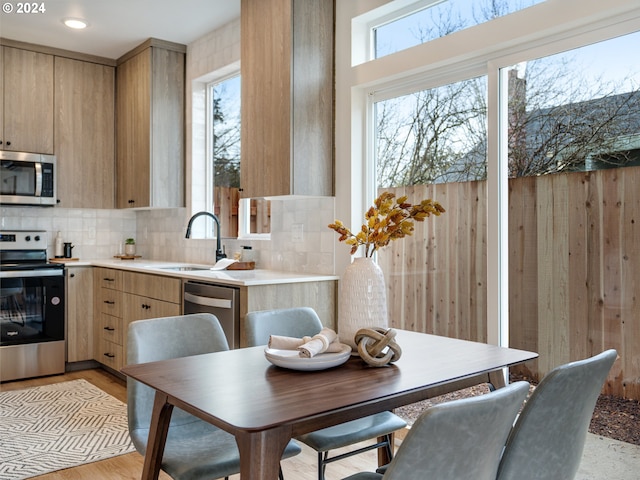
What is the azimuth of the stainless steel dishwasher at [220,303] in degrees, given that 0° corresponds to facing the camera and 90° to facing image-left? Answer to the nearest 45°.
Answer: approximately 45°

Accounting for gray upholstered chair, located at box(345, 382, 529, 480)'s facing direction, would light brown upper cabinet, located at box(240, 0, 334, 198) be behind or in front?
in front

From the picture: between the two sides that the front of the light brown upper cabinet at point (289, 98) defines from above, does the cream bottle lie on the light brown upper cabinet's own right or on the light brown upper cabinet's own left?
on the light brown upper cabinet's own right

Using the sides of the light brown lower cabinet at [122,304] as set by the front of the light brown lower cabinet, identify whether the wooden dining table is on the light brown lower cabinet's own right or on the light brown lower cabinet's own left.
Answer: on the light brown lower cabinet's own left

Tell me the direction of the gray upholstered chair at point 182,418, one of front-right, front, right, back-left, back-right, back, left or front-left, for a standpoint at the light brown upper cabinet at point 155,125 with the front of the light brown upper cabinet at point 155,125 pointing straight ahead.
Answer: front-left

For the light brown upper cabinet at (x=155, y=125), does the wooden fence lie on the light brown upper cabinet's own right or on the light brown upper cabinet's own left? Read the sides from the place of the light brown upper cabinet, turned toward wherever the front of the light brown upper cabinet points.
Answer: on the light brown upper cabinet's own left

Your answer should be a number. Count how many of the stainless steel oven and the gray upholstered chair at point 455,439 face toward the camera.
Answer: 1

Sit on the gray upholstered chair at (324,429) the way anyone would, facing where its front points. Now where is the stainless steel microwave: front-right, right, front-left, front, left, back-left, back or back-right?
back

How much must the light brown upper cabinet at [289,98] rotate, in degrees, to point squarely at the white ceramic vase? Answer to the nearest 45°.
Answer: approximately 45° to its left

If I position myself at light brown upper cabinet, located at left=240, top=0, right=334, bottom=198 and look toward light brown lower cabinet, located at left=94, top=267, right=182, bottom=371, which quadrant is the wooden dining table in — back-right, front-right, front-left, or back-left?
back-left

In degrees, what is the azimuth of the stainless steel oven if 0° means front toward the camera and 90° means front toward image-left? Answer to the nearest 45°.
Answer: approximately 0°

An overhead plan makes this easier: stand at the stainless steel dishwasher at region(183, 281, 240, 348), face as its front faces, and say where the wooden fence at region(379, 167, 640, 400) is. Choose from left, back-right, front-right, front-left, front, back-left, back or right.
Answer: left
